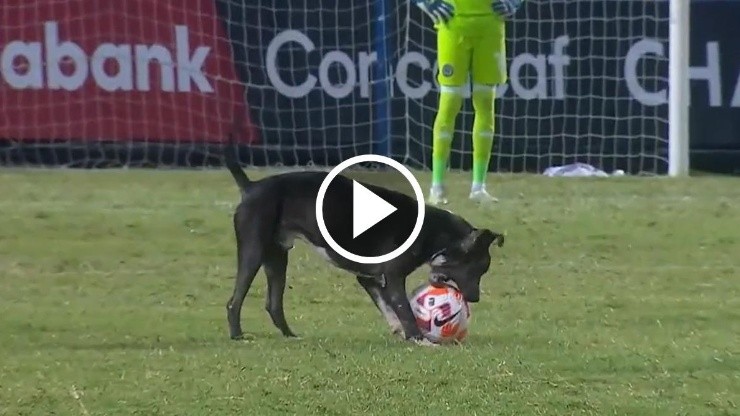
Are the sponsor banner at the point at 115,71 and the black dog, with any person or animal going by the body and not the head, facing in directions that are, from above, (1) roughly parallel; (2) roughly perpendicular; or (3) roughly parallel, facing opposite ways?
roughly perpendicular

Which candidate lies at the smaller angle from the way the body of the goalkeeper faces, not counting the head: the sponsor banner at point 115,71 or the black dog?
the black dog

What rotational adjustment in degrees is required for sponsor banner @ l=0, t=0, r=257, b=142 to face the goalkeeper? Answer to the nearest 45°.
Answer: approximately 45° to its left

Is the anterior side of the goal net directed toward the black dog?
yes

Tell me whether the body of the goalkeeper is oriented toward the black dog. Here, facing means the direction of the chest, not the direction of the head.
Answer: yes

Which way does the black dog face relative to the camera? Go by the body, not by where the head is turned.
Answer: to the viewer's right
